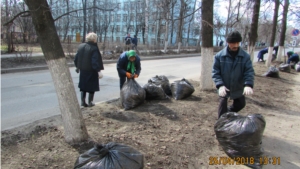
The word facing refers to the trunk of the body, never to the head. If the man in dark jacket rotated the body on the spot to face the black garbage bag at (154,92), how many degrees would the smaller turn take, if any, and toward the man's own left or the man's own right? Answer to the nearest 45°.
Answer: approximately 135° to the man's own right

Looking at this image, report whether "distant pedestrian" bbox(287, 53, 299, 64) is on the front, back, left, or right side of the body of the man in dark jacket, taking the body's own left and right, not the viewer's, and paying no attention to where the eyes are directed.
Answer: back

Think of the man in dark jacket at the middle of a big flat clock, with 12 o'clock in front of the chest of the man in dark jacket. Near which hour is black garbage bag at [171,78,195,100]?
The black garbage bag is roughly at 5 o'clock from the man in dark jacket.

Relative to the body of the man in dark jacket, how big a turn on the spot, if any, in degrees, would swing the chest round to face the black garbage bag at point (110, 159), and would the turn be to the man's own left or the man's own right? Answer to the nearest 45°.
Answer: approximately 45° to the man's own right

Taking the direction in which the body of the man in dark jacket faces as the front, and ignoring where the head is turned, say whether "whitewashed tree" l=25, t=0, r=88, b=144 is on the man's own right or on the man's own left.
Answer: on the man's own right

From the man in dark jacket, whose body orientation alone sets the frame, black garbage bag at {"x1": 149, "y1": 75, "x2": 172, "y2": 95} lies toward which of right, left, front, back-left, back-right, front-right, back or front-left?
back-right

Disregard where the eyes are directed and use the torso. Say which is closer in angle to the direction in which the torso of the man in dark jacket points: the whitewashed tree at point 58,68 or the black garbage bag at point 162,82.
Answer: the whitewashed tree

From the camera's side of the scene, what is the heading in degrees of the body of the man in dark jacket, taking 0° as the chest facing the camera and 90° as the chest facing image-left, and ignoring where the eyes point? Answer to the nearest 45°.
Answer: approximately 0°

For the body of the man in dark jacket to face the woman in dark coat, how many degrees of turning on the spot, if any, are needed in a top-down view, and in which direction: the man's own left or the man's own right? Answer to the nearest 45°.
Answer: approximately 90° to the man's own right

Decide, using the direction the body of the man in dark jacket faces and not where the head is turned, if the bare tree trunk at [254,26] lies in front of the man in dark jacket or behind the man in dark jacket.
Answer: behind
